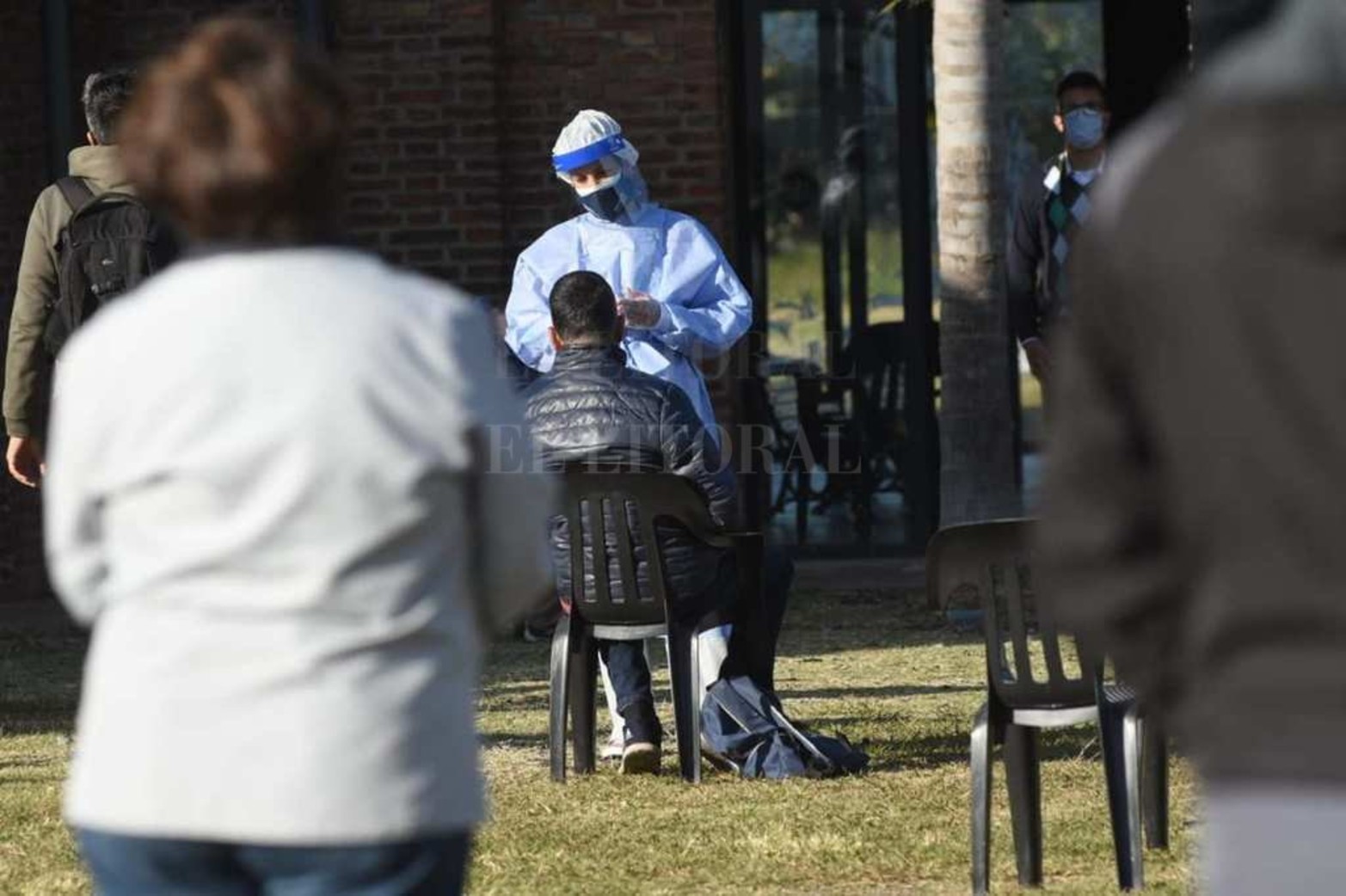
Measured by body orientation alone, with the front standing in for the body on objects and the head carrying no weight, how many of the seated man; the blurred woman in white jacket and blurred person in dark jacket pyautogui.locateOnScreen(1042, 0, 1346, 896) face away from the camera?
3

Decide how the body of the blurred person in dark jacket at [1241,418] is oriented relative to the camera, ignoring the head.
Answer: away from the camera

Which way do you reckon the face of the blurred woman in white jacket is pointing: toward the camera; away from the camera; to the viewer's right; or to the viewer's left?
away from the camera

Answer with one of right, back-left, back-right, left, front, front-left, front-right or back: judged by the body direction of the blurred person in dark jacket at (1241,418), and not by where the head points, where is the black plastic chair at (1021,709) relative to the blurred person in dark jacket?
front

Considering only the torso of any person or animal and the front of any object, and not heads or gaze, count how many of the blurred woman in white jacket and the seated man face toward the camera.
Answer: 0

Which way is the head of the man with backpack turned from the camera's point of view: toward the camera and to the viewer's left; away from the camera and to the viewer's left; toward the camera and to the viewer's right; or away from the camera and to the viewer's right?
away from the camera and to the viewer's left

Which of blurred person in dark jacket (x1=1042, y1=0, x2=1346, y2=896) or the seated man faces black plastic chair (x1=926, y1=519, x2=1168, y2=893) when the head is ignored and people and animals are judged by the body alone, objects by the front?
the blurred person in dark jacket

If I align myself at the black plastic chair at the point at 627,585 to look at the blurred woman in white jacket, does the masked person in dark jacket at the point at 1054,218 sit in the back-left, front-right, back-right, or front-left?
back-left

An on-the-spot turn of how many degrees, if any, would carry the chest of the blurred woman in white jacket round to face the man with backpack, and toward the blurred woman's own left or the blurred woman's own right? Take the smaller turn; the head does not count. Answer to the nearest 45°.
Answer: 0° — they already face them

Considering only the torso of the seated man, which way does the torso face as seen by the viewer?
away from the camera

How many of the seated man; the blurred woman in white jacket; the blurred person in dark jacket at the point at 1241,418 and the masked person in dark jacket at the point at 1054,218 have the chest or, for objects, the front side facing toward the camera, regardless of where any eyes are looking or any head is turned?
1

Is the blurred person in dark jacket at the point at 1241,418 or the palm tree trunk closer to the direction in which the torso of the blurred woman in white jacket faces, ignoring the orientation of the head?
the palm tree trunk

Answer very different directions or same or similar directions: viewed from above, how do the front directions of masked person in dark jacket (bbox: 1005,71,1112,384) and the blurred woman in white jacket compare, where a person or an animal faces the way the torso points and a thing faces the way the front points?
very different directions

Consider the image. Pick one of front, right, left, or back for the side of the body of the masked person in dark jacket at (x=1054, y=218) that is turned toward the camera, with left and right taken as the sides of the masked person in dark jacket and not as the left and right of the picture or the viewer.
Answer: front

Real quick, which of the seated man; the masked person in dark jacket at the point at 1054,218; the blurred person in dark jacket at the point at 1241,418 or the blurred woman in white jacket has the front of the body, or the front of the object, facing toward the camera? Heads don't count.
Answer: the masked person in dark jacket at the point at 1054,218

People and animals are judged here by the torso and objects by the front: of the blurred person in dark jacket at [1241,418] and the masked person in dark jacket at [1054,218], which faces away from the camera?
the blurred person in dark jacket at [1241,418]

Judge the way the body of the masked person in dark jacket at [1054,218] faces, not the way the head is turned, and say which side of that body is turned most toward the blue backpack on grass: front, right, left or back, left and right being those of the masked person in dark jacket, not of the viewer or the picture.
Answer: front

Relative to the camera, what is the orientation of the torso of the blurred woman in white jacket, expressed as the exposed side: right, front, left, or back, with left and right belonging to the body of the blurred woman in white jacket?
back

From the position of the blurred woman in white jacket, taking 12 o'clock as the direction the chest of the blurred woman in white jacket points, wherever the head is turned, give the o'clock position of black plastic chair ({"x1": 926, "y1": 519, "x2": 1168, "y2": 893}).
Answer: The black plastic chair is roughly at 1 o'clock from the blurred woman in white jacket.

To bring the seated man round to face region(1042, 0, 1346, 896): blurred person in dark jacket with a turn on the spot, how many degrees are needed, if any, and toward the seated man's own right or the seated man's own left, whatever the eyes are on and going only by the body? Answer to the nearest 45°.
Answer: approximately 180°
